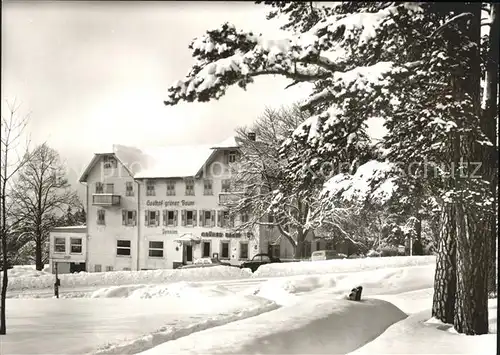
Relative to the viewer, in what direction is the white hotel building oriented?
toward the camera
